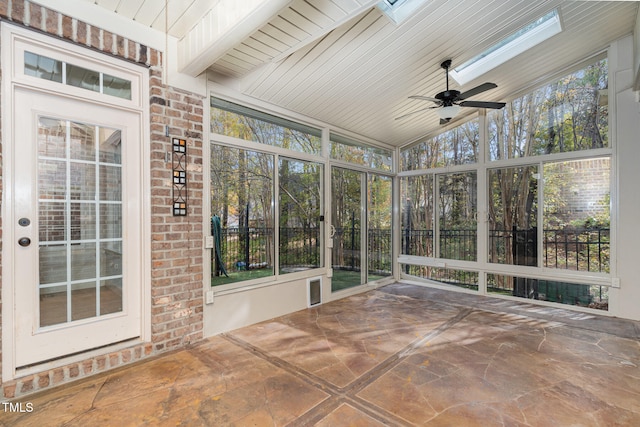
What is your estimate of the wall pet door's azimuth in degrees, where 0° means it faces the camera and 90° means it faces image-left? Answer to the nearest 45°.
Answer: approximately 315°

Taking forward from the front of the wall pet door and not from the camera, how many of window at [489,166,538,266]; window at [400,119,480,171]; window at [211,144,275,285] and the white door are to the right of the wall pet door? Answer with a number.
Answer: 2

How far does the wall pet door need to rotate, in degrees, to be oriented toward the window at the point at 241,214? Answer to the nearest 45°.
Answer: approximately 90° to its right

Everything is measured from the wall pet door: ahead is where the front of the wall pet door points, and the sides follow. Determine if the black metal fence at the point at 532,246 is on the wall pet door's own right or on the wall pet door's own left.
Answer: on the wall pet door's own left

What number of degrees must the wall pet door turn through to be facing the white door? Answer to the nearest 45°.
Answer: approximately 90° to its right

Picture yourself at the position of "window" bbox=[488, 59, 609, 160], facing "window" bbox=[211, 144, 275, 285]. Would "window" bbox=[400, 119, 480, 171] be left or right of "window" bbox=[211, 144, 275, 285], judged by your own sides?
right

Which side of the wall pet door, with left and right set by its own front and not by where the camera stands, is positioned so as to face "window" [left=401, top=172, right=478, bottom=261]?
left

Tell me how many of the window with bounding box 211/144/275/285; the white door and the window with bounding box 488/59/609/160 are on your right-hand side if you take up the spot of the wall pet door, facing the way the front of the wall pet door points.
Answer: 2

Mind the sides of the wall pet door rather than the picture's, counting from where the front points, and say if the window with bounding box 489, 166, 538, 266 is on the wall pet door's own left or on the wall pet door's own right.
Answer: on the wall pet door's own left
